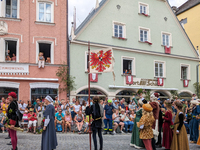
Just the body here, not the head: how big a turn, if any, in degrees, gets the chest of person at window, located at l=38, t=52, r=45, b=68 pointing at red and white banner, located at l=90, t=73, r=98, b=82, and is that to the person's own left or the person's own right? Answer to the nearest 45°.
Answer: approximately 90° to the person's own left

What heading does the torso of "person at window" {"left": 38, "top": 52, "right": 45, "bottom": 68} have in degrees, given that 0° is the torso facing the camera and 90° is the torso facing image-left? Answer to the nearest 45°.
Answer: approximately 0°

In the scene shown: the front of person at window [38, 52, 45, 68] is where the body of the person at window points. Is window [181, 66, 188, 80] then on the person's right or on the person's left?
on the person's left

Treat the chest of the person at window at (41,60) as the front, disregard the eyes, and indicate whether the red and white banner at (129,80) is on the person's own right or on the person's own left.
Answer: on the person's own left

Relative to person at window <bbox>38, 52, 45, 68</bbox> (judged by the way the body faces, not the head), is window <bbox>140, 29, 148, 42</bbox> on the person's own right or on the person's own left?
on the person's own left

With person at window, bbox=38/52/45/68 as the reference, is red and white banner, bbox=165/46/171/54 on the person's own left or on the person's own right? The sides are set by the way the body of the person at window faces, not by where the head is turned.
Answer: on the person's own left

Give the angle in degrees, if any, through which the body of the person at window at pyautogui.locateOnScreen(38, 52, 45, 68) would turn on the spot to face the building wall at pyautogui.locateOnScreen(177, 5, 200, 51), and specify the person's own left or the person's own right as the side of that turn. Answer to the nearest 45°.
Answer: approximately 135° to the person's own left
